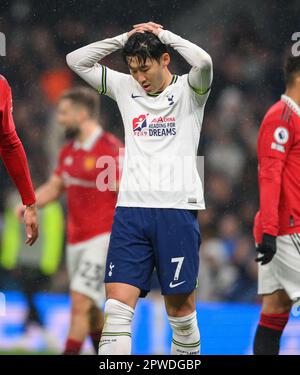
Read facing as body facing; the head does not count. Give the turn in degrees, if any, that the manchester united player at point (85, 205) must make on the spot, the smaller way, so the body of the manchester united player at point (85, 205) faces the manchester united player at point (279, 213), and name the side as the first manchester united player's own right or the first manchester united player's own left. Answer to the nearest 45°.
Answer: approximately 90° to the first manchester united player's own left
